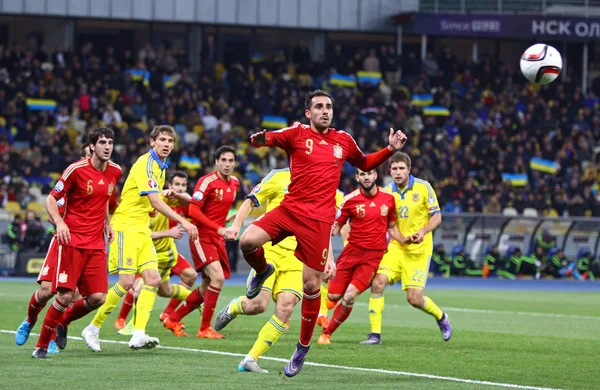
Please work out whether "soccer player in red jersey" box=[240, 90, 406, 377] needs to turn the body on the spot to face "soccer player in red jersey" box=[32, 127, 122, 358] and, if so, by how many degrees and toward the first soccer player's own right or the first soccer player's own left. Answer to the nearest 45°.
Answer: approximately 135° to the first soccer player's own right

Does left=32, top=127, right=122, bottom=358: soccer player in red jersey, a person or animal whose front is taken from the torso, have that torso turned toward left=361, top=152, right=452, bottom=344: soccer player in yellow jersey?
no

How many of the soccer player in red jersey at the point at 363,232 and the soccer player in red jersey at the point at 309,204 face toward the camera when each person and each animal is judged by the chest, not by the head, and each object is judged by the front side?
2

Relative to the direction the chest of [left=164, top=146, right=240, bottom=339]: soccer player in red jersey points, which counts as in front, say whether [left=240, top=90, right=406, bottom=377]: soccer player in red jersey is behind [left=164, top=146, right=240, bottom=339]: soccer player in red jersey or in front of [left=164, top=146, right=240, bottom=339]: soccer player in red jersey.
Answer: in front

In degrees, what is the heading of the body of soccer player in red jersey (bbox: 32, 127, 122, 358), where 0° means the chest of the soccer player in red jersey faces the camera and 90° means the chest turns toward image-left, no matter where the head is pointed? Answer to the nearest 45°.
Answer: approximately 315°

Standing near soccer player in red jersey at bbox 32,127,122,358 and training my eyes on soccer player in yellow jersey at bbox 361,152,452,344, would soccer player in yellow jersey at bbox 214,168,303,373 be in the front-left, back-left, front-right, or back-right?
front-right

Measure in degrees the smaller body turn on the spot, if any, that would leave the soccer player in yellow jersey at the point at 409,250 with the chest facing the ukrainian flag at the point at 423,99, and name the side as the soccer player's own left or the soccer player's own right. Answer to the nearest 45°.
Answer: approximately 135° to the soccer player's own right

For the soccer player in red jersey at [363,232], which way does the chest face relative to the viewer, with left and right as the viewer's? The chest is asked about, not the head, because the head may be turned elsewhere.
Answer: facing the viewer

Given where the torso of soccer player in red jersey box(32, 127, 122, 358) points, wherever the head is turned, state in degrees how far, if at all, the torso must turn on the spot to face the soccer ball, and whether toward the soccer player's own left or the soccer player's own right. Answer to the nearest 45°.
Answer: approximately 45° to the soccer player's own left

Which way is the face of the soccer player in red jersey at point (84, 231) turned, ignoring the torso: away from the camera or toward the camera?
toward the camera

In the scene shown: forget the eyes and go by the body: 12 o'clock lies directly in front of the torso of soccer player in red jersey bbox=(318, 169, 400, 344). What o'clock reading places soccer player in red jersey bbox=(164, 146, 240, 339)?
soccer player in red jersey bbox=(164, 146, 240, 339) is roughly at 3 o'clock from soccer player in red jersey bbox=(318, 169, 400, 344).

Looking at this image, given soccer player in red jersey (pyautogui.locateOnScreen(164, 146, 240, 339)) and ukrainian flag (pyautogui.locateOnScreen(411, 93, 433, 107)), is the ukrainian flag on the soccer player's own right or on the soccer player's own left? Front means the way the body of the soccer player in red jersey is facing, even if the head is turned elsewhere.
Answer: on the soccer player's own left

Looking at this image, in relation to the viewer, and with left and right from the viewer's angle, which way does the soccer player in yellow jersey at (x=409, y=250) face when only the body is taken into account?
facing the viewer and to the left of the viewer

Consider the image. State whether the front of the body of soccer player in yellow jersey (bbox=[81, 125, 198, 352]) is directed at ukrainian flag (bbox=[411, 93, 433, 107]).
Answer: no

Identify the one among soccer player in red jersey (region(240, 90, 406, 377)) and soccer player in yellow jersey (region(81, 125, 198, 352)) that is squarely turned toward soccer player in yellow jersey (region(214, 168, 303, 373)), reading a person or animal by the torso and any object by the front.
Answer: soccer player in yellow jersey (region(81, 125, 198, 352))

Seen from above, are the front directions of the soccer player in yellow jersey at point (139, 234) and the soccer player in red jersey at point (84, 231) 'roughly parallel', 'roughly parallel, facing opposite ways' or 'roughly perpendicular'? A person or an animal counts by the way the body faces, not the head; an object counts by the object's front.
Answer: roughly parallel

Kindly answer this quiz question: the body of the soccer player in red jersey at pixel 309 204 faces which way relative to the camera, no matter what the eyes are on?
toward the camera
